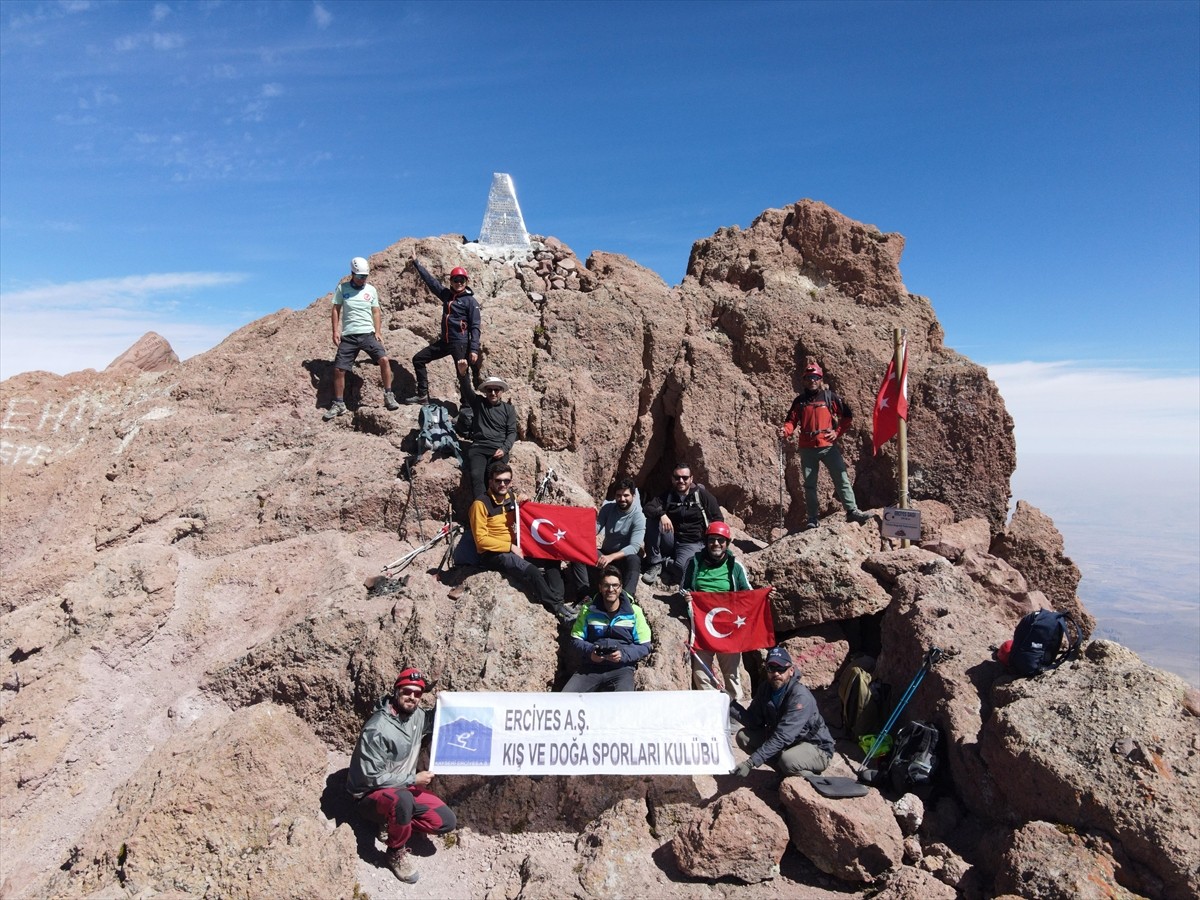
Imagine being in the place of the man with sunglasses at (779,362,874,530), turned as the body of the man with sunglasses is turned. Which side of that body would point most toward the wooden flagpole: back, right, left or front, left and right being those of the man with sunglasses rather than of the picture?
left

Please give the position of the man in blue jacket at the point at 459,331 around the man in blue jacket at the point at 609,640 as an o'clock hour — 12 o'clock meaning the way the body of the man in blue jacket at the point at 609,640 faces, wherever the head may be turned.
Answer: the man in blue jacket at the point at 459,331 is roughly at 5 o'clock from the man in blue jacket at the point at 609,640.

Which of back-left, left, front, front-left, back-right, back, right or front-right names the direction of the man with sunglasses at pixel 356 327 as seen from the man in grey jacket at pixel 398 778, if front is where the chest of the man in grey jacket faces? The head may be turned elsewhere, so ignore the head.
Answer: back-left

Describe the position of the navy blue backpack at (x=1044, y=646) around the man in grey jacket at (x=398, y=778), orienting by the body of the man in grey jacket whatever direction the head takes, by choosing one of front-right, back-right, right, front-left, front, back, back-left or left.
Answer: front-left

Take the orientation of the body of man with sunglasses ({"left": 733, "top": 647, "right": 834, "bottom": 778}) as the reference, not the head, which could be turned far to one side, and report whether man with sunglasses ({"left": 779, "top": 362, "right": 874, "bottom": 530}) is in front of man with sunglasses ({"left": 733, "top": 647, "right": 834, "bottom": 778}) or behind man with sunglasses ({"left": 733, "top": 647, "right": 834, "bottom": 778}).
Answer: behind

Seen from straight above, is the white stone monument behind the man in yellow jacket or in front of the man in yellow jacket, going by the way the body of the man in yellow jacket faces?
behind

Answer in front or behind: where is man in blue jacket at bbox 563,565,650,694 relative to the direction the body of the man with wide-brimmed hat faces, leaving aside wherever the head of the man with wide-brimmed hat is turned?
in front

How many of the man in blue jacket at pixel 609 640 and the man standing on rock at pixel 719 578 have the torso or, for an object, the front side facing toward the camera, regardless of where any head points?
2

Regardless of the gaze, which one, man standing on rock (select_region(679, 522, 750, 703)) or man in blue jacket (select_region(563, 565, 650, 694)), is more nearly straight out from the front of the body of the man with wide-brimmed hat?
the man in blue jacket

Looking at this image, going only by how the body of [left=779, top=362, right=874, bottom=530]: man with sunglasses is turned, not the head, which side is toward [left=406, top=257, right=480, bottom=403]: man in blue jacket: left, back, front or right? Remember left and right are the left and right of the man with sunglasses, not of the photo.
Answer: right

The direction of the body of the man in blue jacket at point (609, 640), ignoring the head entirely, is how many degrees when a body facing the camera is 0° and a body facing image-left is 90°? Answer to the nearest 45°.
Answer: approximately 0°

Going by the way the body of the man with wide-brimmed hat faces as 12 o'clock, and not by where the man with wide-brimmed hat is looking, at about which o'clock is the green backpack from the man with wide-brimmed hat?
The green backpack is roughly at 10 o'clock from the man with wide-brimmed hat.
